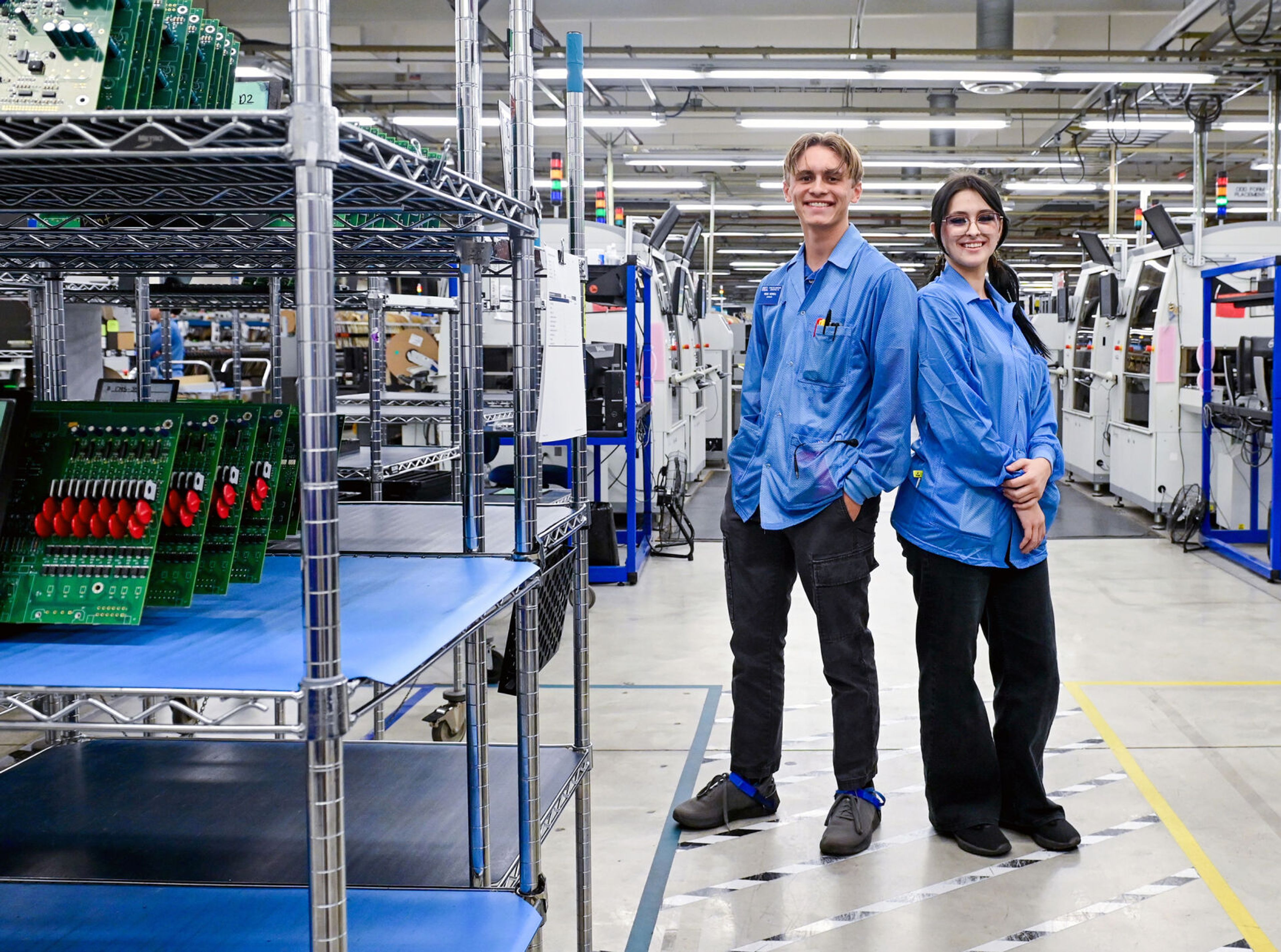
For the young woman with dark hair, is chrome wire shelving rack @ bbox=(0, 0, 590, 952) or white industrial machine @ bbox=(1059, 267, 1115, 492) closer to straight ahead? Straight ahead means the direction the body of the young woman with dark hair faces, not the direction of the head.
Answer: the chrome wire shelving rack

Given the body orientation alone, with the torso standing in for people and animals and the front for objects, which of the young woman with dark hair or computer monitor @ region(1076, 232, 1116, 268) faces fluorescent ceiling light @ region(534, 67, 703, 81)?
the computer monitor

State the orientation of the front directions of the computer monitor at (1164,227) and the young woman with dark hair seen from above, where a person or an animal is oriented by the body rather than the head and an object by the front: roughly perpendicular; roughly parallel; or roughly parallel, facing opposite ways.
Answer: roughly perpendicular

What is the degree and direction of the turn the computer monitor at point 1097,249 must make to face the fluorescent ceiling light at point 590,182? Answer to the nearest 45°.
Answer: approximately 90° to its right

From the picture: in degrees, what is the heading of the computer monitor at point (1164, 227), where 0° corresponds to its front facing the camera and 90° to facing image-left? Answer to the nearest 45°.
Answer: approximately 45°

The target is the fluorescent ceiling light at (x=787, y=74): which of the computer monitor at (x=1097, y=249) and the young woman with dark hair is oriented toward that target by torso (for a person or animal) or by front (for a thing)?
the computer monitor

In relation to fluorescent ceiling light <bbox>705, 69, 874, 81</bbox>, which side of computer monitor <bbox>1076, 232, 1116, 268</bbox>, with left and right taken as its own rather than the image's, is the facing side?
front

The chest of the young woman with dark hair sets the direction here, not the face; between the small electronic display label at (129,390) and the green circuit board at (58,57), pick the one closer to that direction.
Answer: the green circuit board

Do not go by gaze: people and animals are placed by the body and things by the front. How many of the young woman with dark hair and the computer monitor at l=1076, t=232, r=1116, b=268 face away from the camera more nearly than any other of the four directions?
0

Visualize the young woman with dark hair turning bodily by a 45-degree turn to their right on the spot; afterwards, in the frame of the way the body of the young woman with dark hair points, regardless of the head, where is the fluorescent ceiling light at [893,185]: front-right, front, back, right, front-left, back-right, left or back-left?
back

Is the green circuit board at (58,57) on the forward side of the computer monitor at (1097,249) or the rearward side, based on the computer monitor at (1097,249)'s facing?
on the forward side

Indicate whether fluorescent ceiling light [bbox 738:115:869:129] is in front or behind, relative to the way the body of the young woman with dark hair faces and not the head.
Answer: behind

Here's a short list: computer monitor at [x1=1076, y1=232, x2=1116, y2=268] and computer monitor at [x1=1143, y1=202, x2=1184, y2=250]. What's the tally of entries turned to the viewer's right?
0
